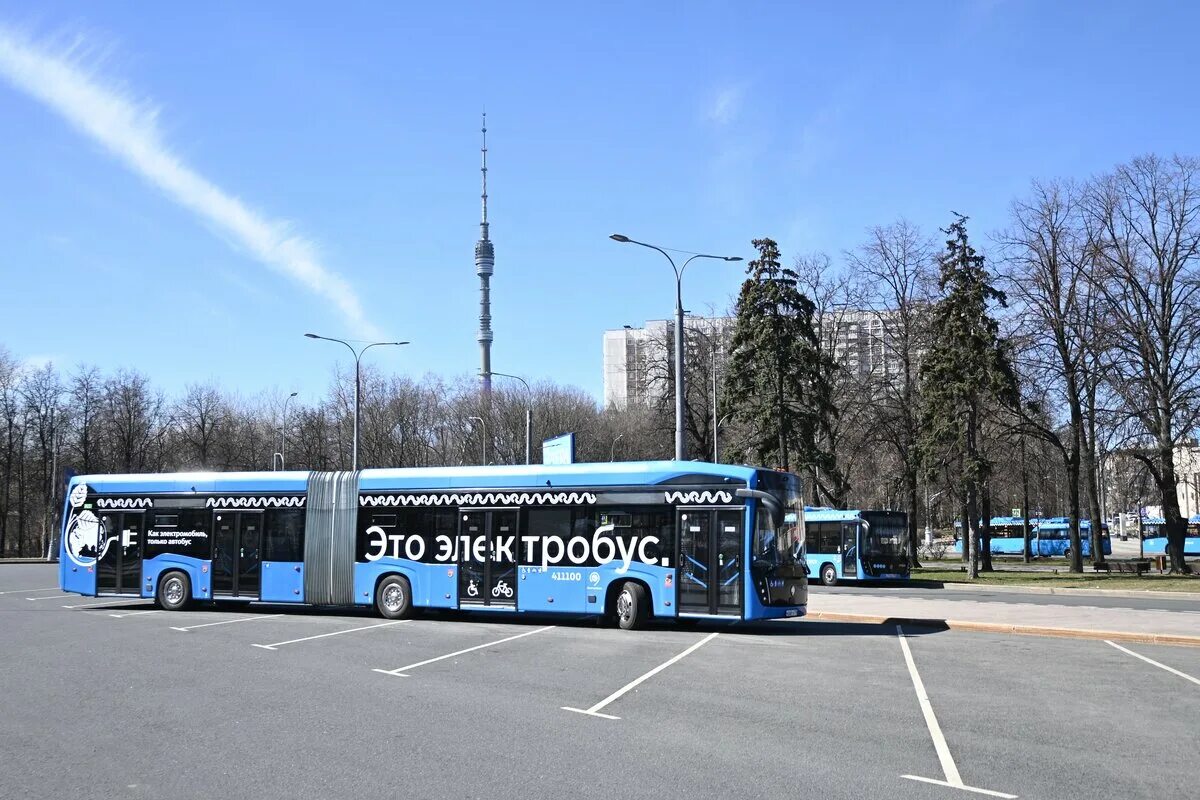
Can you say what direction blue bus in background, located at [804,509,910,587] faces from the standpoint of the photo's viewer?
facing the viewer and to the right of the viewer

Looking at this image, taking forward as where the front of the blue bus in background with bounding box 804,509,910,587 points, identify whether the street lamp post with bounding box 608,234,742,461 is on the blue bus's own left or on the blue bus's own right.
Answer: on the blue bus's own right

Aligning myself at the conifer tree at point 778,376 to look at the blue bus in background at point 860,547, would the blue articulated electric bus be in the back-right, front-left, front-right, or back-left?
front-right

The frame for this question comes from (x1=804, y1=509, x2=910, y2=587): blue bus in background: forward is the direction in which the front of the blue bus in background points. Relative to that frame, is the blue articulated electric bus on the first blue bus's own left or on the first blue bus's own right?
on the first blue bus's own right
